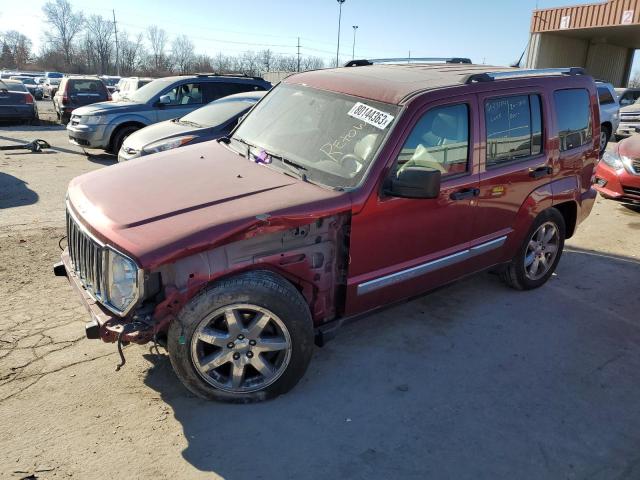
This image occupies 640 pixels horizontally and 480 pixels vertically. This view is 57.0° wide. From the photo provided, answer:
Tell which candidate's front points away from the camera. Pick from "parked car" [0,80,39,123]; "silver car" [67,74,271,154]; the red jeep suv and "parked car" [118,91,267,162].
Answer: "parked car" [0,80,39,123]

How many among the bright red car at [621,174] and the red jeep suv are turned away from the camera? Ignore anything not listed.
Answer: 0

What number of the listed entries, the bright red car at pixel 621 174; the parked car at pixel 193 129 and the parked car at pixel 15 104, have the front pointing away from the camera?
1

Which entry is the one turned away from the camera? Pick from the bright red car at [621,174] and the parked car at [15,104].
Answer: the parked car

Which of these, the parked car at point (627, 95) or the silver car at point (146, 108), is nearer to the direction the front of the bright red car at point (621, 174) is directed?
the silver car

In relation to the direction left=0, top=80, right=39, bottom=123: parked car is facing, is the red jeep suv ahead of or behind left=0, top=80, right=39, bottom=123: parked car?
behind

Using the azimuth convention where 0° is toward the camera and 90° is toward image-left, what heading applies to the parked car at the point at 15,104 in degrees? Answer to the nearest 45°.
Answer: approximately 180°

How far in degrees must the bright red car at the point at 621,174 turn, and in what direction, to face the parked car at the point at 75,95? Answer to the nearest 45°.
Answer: approximately 45° to its right

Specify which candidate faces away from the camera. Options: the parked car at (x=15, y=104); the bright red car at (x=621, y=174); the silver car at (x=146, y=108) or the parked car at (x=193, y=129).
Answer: the parked car at (x=15, y=104)
